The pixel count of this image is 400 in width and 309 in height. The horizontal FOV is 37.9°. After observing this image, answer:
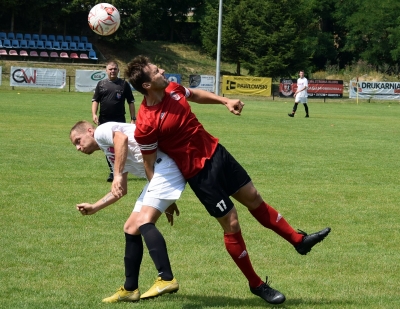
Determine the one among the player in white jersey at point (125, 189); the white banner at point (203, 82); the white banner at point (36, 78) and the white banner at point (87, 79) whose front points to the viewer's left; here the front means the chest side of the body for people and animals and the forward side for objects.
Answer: the player in white jersey

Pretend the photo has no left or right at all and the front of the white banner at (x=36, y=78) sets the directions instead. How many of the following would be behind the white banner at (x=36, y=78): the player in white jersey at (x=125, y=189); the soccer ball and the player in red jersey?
0

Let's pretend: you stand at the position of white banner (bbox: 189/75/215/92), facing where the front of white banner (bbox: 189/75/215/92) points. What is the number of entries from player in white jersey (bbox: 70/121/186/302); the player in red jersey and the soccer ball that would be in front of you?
3

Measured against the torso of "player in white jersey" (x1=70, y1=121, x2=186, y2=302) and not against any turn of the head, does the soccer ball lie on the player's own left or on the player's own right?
on the player's own right

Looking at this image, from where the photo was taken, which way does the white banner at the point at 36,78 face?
toward the camera

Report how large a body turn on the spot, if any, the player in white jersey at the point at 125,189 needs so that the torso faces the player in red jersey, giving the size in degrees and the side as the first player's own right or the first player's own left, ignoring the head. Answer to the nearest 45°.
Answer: approximately 180°

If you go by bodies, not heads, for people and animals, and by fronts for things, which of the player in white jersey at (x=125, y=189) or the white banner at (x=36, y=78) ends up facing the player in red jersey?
the white banner

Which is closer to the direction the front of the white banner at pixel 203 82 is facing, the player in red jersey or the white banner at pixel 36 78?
the player in red jersey

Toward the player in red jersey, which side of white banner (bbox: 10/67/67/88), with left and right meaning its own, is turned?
front

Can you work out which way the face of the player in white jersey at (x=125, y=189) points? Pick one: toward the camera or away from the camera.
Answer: toward the camera

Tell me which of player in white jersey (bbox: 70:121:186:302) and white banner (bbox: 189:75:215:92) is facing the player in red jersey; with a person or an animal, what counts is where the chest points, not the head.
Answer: the white banner

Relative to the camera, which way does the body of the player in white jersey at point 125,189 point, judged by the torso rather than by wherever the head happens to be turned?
to the viewer's left

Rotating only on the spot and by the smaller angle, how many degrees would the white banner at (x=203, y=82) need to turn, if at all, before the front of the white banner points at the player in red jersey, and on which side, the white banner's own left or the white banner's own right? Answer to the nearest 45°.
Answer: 0° — it already faces them

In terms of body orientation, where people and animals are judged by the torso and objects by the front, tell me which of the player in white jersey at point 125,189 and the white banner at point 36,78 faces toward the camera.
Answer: the white banner

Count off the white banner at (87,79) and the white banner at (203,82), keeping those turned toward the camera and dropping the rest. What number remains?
2

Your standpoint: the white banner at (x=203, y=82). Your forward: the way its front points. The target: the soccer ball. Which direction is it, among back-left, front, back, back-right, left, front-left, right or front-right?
front

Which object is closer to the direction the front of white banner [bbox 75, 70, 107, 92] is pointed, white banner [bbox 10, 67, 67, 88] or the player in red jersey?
the player in red jersey

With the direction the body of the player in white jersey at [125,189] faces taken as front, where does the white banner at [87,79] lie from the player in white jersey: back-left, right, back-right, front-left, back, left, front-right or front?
right

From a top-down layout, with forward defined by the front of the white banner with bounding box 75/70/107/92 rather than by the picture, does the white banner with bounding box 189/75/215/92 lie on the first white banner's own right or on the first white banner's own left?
on the first white banner's own left

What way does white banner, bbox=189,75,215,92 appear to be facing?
toward the camera

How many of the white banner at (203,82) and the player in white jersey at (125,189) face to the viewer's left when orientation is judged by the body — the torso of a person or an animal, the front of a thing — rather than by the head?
1
